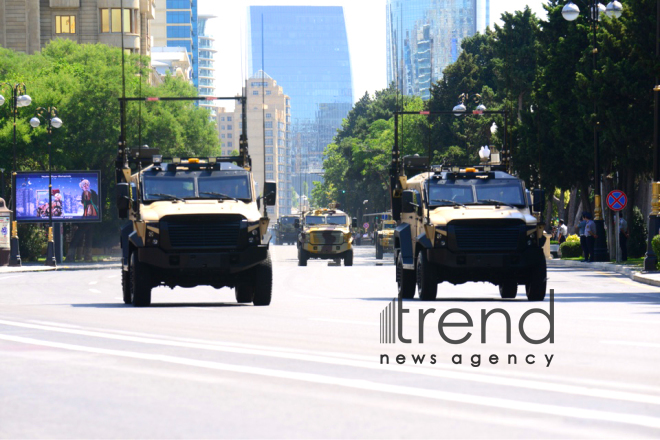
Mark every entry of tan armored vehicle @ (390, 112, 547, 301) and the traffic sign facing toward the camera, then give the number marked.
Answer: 2

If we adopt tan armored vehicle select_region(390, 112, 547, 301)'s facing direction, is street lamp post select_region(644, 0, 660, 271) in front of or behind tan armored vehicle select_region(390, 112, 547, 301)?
behind

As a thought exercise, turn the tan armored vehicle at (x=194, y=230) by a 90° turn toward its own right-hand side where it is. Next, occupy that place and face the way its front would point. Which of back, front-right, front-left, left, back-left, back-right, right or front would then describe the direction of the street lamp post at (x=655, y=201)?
back-right

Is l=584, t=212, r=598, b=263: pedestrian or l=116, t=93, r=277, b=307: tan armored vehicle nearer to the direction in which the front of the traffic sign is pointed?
the tan armored vehicle

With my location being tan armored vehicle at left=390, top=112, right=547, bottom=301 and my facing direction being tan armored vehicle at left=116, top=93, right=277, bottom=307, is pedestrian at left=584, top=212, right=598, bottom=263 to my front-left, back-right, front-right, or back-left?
back-right

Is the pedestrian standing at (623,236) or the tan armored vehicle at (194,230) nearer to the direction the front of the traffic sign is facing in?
the tan armored vehicle

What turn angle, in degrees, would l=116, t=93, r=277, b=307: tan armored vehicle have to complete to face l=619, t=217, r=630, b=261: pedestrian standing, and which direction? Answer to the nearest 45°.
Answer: approximately 135° to its left

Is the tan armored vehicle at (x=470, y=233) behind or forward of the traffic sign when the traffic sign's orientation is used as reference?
forward

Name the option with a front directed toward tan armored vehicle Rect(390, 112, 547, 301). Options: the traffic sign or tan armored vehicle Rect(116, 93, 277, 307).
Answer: the traffic sign

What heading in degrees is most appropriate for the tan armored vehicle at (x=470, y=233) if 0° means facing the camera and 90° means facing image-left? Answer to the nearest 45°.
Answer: approximately 0°

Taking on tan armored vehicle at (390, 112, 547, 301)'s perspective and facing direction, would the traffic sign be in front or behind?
behind
